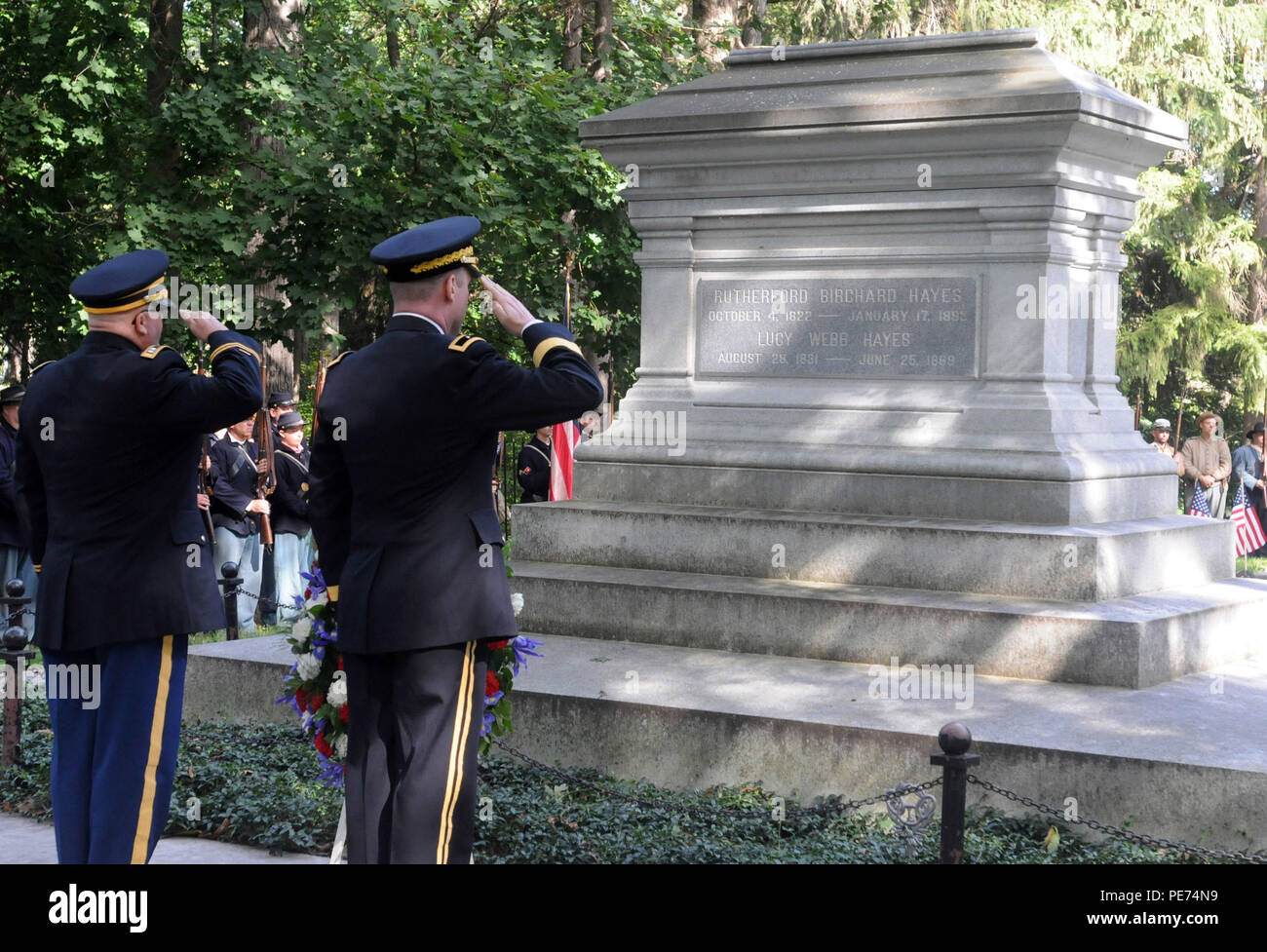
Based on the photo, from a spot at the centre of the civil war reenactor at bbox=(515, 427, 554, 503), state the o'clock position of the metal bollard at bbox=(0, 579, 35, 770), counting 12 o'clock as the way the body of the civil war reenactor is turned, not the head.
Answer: The metal bollard is roughly at 2 o'clock from the civil war reenactor.

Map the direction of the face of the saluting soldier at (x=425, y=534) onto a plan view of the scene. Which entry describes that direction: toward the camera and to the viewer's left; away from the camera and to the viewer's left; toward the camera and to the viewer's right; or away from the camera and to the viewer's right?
away from the camera and to the viewer's right

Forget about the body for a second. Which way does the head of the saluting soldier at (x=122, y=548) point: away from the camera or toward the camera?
away from the camera

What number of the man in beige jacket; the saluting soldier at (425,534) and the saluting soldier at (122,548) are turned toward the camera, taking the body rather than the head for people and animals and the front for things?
1

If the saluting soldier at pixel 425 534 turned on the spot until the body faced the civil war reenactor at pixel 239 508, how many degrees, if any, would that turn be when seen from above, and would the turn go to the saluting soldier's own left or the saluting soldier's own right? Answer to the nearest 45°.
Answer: approximately 45° to the saluting soldier's own left

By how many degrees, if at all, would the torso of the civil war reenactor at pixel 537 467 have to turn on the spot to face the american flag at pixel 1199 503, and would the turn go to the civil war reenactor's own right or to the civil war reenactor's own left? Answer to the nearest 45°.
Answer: approximately 90° to the civil war reenactor's own left

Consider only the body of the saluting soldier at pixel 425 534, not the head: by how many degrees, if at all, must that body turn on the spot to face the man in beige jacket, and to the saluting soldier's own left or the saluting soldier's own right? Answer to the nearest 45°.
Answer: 0° — they already face them

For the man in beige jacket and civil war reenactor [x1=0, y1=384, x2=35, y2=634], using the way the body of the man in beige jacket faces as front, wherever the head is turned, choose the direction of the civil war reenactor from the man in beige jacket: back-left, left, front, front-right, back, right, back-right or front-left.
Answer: front-right

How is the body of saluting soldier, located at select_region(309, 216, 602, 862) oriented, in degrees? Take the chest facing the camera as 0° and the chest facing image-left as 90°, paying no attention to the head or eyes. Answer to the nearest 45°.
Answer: approximately 225°

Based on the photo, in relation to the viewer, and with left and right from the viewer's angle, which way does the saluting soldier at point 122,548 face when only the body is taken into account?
facing away from the viewer and to the right of the viewer

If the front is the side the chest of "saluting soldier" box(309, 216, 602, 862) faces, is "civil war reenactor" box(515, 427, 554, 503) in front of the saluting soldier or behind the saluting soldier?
in front
